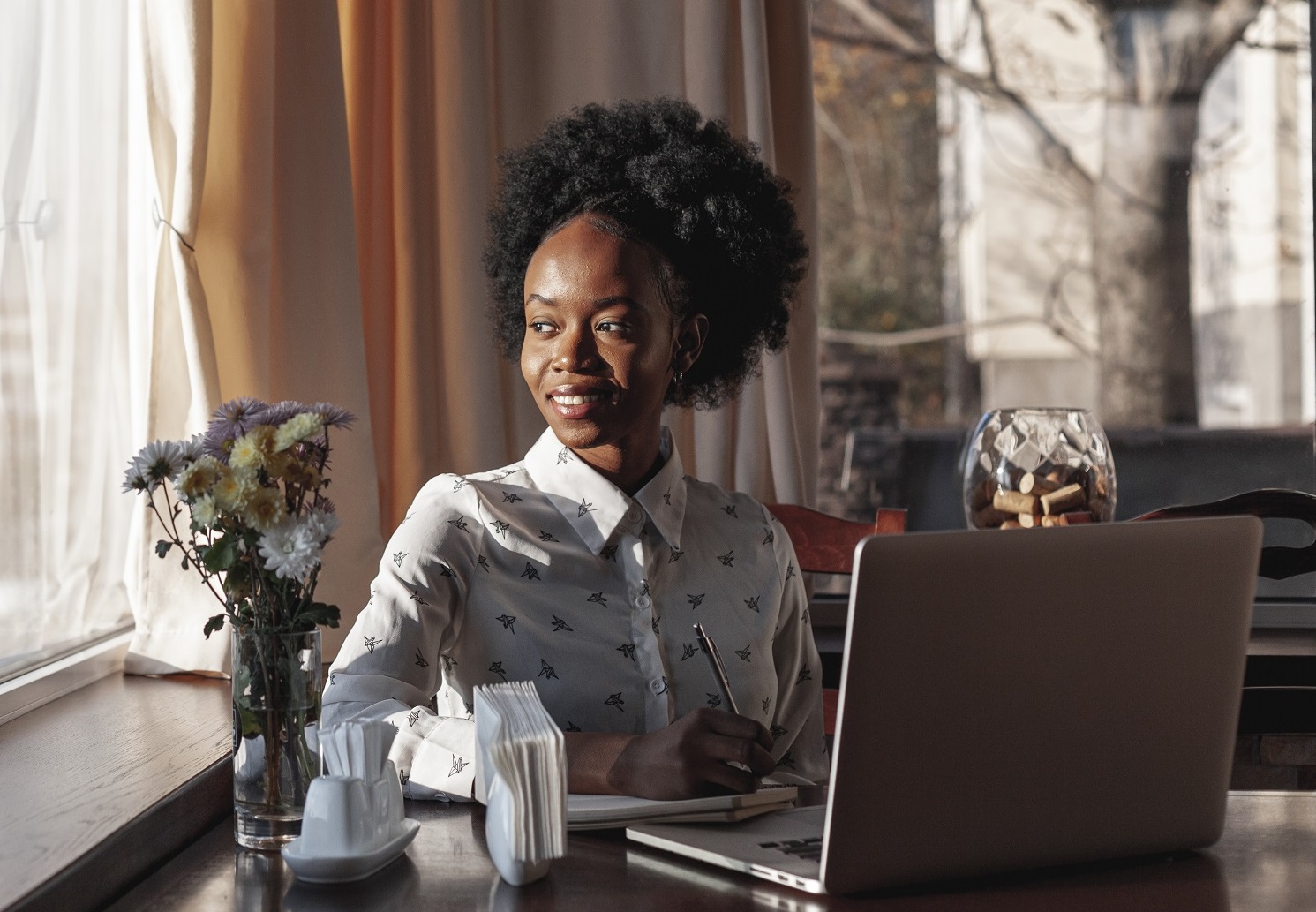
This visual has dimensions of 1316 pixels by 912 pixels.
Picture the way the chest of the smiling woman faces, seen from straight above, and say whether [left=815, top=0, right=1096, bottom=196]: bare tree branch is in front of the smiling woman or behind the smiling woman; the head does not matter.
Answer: behind

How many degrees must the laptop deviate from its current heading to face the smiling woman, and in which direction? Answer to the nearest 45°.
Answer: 0° — it already faces them

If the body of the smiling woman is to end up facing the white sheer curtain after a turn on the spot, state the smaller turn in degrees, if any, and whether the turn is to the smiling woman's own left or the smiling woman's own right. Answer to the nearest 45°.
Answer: approximately 135° to the smiling woman's own right

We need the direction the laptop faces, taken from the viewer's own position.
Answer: facing away from the viewer and to the left of the viewer

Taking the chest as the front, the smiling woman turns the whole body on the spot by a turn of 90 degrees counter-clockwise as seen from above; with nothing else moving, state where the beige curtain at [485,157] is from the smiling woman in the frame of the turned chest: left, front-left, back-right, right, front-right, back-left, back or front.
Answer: left

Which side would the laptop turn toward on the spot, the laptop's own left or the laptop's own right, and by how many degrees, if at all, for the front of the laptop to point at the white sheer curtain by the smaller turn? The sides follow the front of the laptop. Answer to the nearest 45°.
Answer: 0° — it already faces it

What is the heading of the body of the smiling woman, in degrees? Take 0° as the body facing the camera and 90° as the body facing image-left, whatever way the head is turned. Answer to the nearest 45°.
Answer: approximately 0°

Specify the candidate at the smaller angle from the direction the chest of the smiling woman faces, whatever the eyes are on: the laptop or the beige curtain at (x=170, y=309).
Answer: the laptop

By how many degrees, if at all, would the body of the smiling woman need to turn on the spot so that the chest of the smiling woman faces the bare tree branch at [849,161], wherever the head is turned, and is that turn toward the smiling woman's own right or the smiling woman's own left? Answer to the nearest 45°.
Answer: approximately 180°
